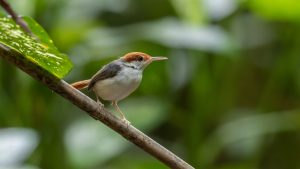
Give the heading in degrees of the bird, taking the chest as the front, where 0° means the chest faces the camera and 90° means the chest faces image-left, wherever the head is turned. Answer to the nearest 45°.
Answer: approximately 270°

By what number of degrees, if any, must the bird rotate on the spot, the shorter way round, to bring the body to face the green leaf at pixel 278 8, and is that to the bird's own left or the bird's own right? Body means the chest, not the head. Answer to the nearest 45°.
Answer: approximately 45° to the bird's own left
